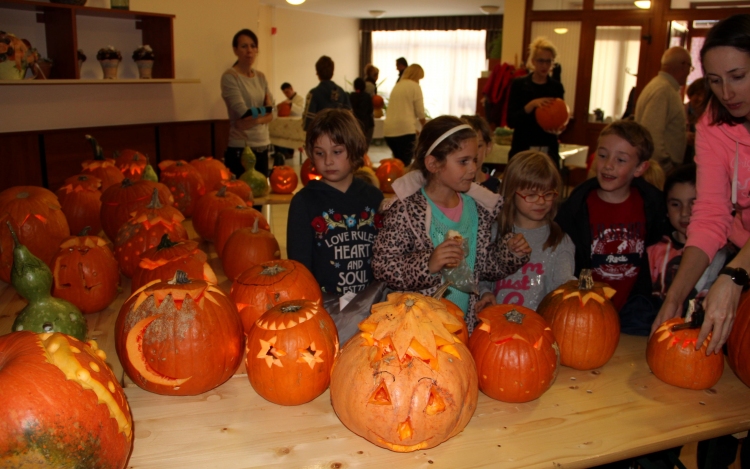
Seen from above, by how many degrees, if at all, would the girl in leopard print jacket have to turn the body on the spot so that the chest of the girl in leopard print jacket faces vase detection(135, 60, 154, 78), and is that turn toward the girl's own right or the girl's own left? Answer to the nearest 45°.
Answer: approximately 180°

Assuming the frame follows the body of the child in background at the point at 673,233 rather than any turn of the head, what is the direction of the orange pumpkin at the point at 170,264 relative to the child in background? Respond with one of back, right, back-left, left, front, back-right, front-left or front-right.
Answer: front-right

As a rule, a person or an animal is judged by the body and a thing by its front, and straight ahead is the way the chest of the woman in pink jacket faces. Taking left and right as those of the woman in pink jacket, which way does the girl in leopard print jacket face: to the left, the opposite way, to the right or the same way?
to the left

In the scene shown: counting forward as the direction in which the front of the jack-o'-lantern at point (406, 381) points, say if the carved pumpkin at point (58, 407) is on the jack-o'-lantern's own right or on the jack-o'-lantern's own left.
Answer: on the jack-o'-lantern's own right

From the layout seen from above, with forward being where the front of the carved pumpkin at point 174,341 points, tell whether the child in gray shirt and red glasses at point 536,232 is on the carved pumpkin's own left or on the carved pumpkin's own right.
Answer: on the carved pumpkin's own left

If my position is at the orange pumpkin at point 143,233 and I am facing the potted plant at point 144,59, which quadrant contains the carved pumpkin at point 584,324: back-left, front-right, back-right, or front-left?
back-right
